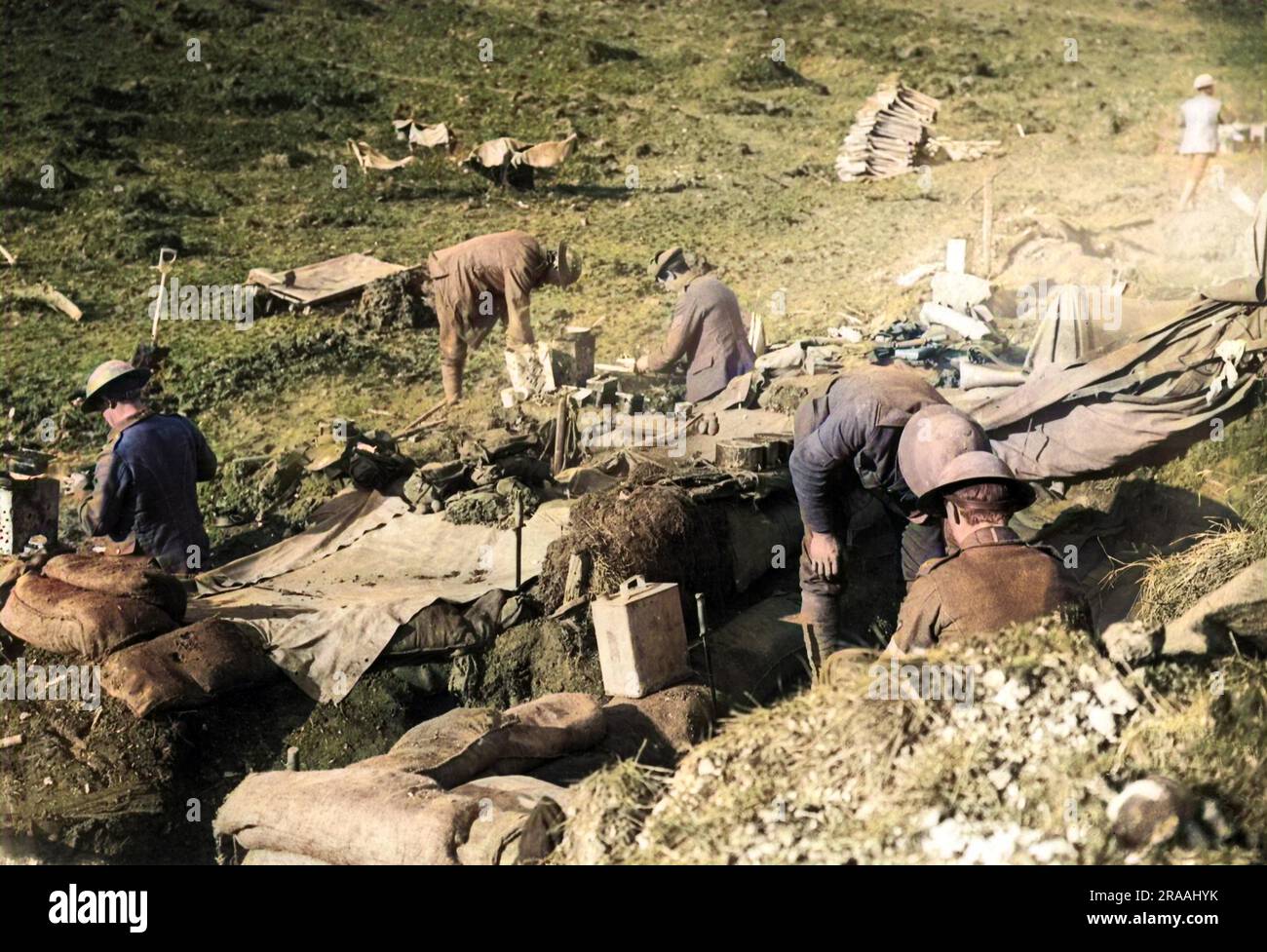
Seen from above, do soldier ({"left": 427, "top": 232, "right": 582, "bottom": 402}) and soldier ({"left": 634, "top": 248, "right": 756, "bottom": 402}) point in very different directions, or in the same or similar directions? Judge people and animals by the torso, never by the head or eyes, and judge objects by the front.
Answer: very different directions

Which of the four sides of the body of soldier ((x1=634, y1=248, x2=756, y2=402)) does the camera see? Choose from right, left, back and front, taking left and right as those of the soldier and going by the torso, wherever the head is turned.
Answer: left

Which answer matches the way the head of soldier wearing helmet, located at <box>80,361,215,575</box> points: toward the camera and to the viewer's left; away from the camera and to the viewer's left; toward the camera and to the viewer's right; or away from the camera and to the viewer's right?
away from the camera and to the viewer's left

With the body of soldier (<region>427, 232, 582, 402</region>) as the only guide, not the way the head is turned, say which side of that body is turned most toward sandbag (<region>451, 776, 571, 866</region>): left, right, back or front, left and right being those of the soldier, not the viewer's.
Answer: right

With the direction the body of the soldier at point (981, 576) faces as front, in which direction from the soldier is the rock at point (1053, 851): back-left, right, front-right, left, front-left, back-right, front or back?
back-left

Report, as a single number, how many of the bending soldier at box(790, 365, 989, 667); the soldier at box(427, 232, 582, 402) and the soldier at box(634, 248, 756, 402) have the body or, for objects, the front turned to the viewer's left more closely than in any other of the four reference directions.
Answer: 1

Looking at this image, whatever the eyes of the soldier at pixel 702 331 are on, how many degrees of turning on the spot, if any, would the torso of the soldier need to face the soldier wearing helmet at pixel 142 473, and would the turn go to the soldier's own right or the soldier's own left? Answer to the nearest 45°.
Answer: approximately 45° to the soldier's own left

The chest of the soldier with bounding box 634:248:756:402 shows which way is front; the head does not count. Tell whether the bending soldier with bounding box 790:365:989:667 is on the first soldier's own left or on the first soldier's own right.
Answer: on the first soldier's own left

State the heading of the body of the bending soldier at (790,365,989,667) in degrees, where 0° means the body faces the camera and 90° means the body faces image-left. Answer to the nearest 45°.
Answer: approximately 315°

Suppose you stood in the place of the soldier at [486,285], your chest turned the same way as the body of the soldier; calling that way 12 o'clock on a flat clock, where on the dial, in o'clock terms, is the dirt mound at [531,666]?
The dirt mound is roughly at 3 o'clock from the soldier.

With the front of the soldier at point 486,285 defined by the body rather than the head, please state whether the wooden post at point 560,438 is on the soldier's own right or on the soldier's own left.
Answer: on the soldier's own right

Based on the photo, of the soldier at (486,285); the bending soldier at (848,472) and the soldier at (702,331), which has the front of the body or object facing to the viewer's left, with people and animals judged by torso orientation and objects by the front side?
the soldier at (702,331)

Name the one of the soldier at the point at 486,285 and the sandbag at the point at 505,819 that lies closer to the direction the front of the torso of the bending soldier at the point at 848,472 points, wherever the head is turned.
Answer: the sandbag

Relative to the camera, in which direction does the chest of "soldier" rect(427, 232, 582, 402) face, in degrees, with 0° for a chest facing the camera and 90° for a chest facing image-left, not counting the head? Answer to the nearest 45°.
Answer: approximately 270°
